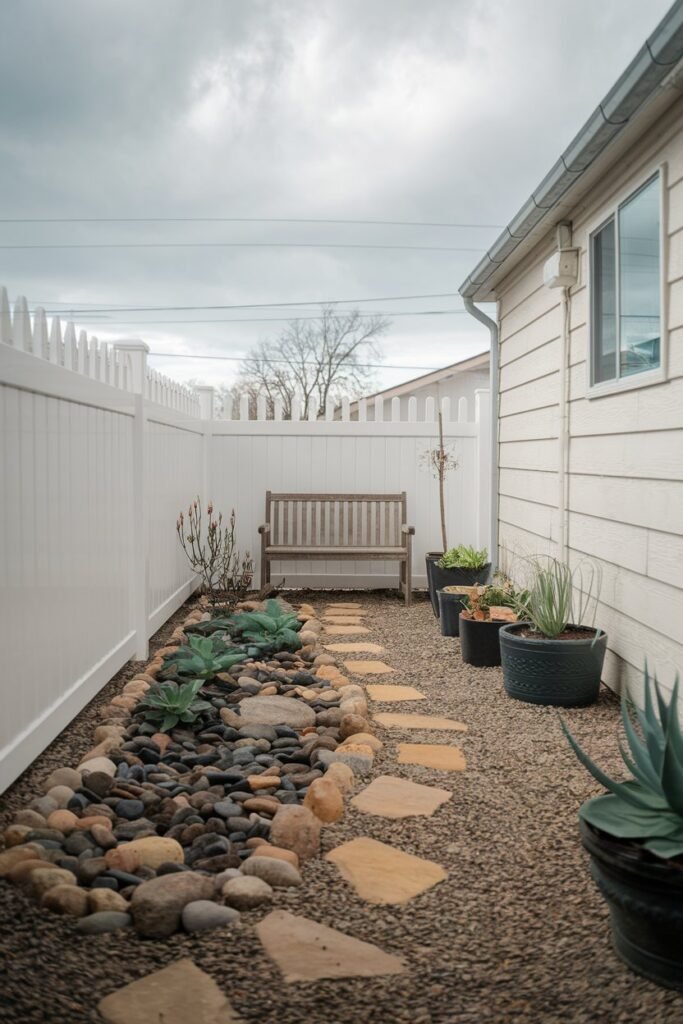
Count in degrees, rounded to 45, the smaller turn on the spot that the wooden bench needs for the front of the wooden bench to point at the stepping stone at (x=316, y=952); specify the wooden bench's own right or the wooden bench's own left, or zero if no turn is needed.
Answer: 0° — it already faces it

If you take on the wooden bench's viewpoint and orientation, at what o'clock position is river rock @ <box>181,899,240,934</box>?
The river rock is roughly at 12 o'clock from the wooden bench.

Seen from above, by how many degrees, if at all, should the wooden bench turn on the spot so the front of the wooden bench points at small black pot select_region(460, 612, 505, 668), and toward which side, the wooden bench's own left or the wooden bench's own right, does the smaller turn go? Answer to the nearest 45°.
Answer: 0° — it already faces it

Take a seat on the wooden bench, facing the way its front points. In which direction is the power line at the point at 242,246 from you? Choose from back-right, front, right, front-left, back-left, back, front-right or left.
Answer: back

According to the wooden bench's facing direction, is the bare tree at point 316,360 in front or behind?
behind

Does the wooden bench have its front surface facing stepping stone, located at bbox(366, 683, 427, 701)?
yes

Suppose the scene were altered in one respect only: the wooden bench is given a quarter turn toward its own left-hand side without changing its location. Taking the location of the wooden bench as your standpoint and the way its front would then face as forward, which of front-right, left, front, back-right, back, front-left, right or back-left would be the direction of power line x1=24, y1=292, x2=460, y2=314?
left

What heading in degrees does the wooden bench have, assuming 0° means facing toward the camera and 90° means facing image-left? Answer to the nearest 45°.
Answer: approximately 0°
